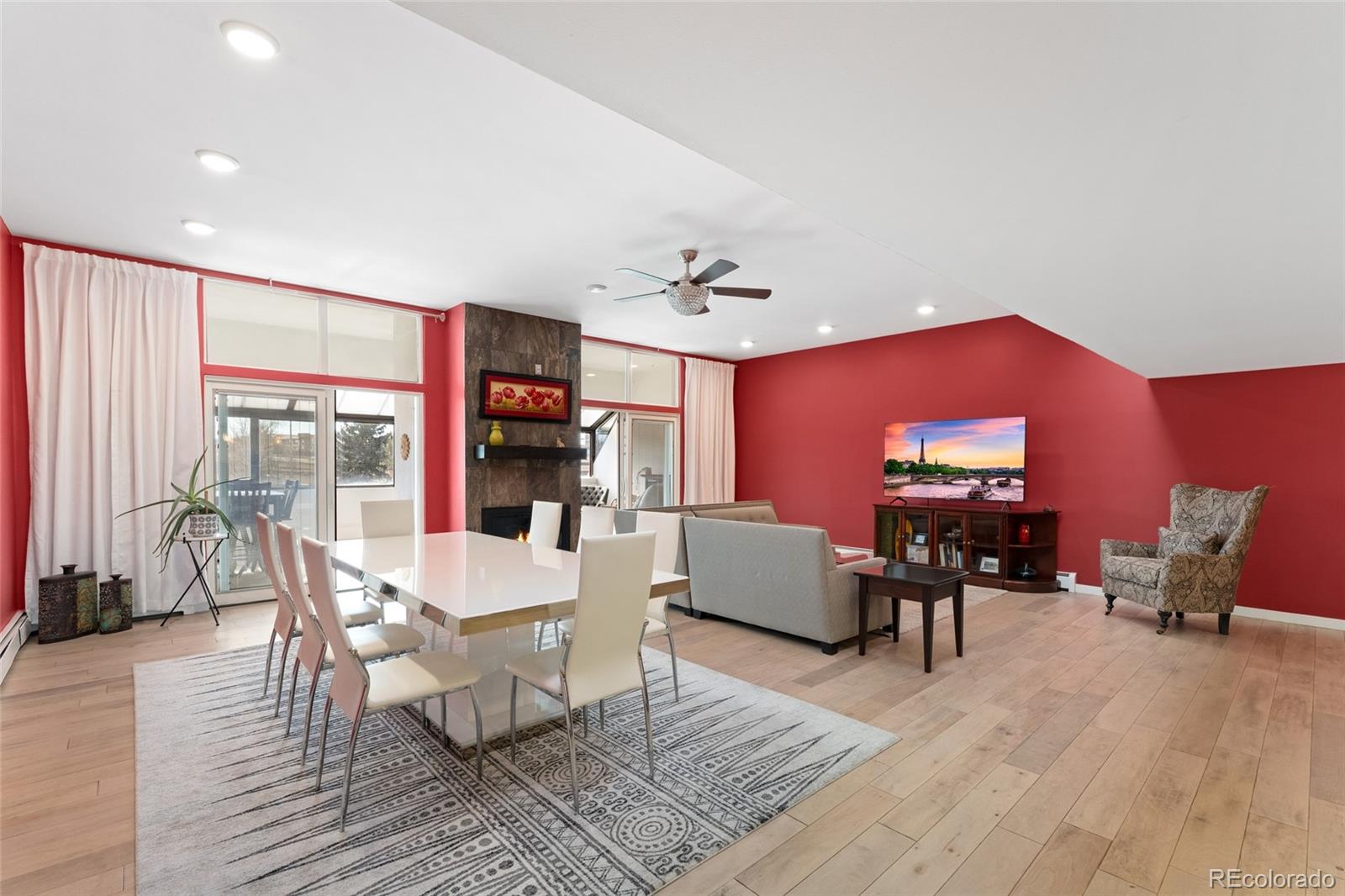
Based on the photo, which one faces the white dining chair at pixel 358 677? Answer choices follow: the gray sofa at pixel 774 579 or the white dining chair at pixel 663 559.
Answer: the white dining chair at pixel 663 559

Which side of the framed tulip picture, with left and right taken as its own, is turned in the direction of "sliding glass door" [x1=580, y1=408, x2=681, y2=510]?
left

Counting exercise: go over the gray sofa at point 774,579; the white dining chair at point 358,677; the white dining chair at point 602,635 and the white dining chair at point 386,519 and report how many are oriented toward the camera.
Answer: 1

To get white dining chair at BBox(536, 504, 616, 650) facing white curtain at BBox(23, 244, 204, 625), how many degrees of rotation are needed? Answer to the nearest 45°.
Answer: approximately 45° to its right

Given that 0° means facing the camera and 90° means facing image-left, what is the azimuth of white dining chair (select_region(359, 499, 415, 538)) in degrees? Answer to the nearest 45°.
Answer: approximately 0°

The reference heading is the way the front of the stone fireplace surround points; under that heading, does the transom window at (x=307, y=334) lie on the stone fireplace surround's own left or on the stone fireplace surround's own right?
on the stone fireplace surround's own right

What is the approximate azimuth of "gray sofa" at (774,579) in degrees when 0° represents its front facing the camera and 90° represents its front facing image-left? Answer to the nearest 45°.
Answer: approximately 225°

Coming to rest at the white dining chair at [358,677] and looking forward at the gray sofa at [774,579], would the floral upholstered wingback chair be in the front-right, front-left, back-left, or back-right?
front-right

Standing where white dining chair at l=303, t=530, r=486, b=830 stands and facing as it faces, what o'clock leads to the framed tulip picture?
The framed tulip picture is roughly at 11 o'clock from the white dining chair.

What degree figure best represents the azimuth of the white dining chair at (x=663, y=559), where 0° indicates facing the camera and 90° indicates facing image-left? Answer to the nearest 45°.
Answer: approximately 45°

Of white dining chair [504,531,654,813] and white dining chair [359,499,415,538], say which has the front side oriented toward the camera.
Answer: white dining chair [359,499,415,538]

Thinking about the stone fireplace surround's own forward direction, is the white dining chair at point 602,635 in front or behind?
in front

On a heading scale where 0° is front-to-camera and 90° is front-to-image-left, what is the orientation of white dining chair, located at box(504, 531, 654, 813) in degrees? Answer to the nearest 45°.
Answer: approximately 135°
